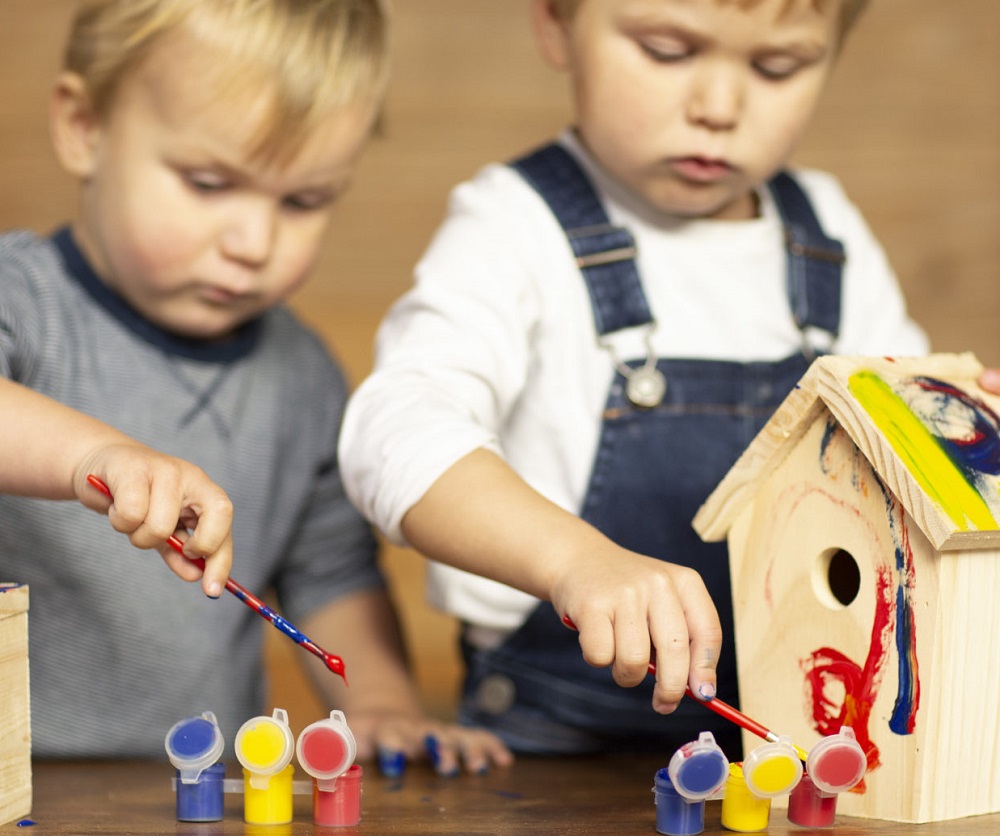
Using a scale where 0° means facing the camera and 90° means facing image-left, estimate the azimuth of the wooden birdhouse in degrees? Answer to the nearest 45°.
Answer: approximately 45°

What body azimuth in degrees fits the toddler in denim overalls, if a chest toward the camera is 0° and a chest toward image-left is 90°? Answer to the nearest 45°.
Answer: approximately 315°
